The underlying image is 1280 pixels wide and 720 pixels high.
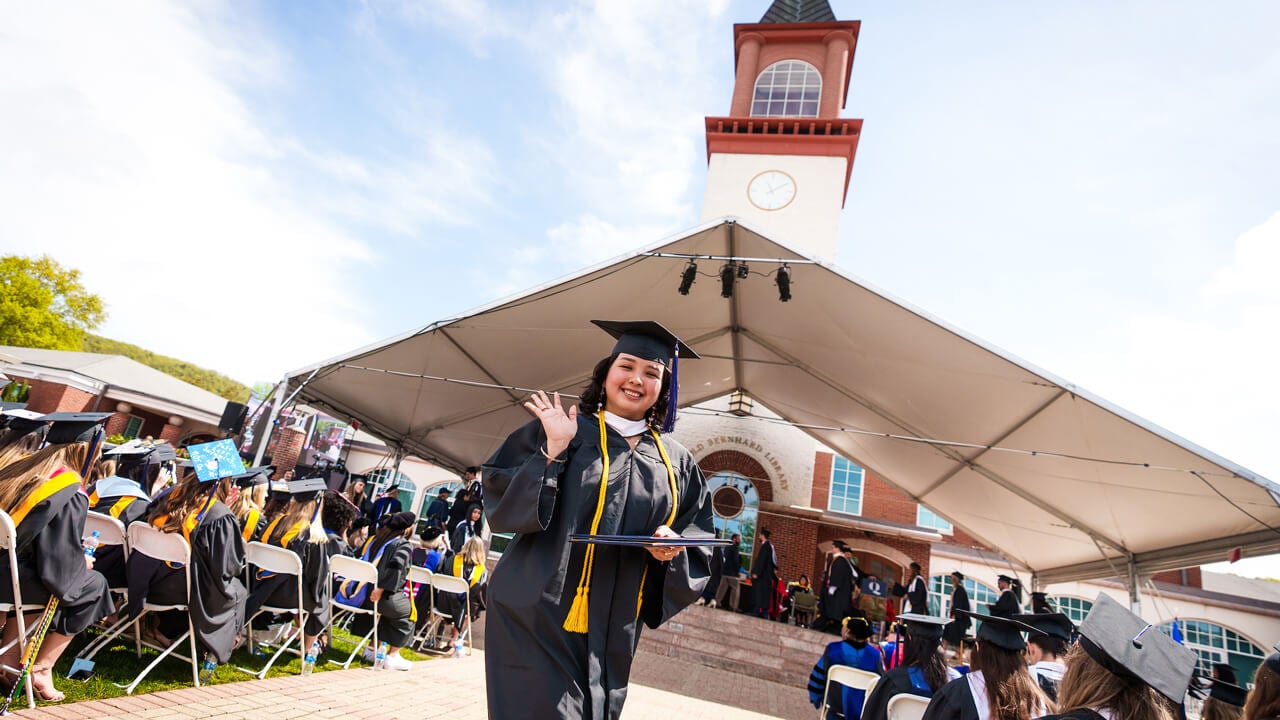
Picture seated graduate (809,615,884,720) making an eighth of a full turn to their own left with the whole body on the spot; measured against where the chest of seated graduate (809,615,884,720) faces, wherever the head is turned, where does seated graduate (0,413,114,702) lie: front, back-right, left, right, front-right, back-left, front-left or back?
front-left

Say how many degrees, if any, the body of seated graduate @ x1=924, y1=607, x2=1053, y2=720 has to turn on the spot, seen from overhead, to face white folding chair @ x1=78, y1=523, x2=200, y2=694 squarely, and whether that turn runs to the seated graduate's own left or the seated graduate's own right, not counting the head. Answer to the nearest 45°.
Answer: approximately 90° to the seated graduate's own left

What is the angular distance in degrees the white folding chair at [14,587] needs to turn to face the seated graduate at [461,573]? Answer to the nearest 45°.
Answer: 0° — it already faces them

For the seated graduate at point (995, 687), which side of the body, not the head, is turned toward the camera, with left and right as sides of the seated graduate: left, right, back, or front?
back

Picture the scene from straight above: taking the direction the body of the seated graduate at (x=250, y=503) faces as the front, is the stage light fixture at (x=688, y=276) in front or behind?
in front

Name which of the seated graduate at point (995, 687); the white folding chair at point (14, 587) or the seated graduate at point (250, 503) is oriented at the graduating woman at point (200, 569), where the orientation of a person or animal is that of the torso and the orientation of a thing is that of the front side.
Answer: the white folding chair

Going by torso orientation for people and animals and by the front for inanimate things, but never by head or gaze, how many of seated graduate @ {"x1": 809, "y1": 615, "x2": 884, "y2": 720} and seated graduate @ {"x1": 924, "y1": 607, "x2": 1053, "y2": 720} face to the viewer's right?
0

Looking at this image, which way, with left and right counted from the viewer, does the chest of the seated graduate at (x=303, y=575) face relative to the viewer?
facing away from the viewer and to the right of the viewer

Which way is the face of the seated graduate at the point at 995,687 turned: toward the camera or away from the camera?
away from the camera

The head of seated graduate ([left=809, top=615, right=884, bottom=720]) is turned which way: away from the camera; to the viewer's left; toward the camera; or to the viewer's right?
away from the camera

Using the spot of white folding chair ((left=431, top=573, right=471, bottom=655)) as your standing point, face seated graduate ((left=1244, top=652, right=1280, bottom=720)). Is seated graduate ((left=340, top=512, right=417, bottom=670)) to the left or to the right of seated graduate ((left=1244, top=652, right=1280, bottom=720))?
right

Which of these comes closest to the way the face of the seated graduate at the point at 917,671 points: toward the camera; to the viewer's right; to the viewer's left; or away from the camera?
away from the camera

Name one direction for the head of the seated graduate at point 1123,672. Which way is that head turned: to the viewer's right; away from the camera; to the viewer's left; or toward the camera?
away from the camera
